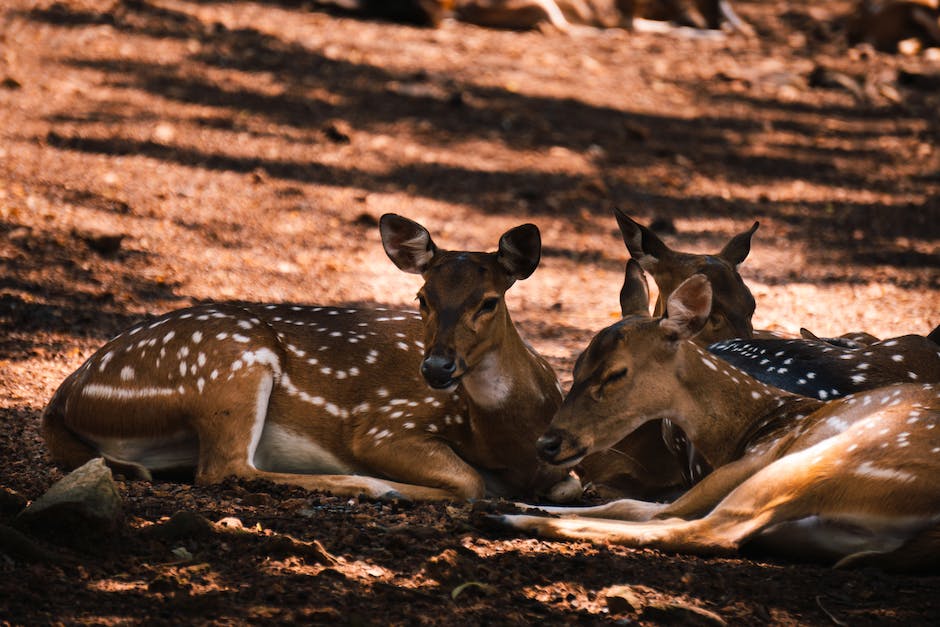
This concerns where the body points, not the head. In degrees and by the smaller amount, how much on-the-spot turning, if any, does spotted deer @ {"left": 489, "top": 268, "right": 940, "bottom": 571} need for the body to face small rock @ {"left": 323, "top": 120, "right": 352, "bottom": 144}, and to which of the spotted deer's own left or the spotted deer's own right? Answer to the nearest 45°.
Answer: approximately 45° to the spotted deer's own right

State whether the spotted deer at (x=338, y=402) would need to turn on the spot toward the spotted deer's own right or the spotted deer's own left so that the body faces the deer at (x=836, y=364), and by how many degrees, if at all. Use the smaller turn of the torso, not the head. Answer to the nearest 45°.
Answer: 0° — it already faces it

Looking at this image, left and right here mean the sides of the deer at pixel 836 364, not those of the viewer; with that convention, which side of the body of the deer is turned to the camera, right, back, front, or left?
left

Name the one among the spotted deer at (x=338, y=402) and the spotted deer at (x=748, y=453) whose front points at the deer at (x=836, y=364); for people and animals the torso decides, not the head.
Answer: the spotted deer at (x=338, y=402)

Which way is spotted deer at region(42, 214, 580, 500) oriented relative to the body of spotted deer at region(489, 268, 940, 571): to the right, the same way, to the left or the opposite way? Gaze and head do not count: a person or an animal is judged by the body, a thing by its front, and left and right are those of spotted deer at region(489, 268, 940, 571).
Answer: the opposite way

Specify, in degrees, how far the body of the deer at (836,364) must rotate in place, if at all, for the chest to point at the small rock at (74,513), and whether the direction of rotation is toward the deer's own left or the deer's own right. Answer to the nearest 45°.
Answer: approximately 45° to the deer's own left

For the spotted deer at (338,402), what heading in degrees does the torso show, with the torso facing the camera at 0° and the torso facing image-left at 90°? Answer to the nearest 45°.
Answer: approximately 270°

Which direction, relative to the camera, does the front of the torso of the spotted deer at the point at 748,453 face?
to the viewer's left

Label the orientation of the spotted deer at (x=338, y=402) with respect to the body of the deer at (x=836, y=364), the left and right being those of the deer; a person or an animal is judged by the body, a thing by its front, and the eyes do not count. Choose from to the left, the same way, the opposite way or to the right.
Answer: the opposite way

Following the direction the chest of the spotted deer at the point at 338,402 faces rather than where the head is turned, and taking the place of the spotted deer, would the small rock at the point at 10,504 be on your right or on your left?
on your right

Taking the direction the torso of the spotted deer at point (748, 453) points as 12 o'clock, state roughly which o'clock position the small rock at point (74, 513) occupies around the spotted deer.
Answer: The small rock is roughly at 11 o'clock from the spotted deer.
